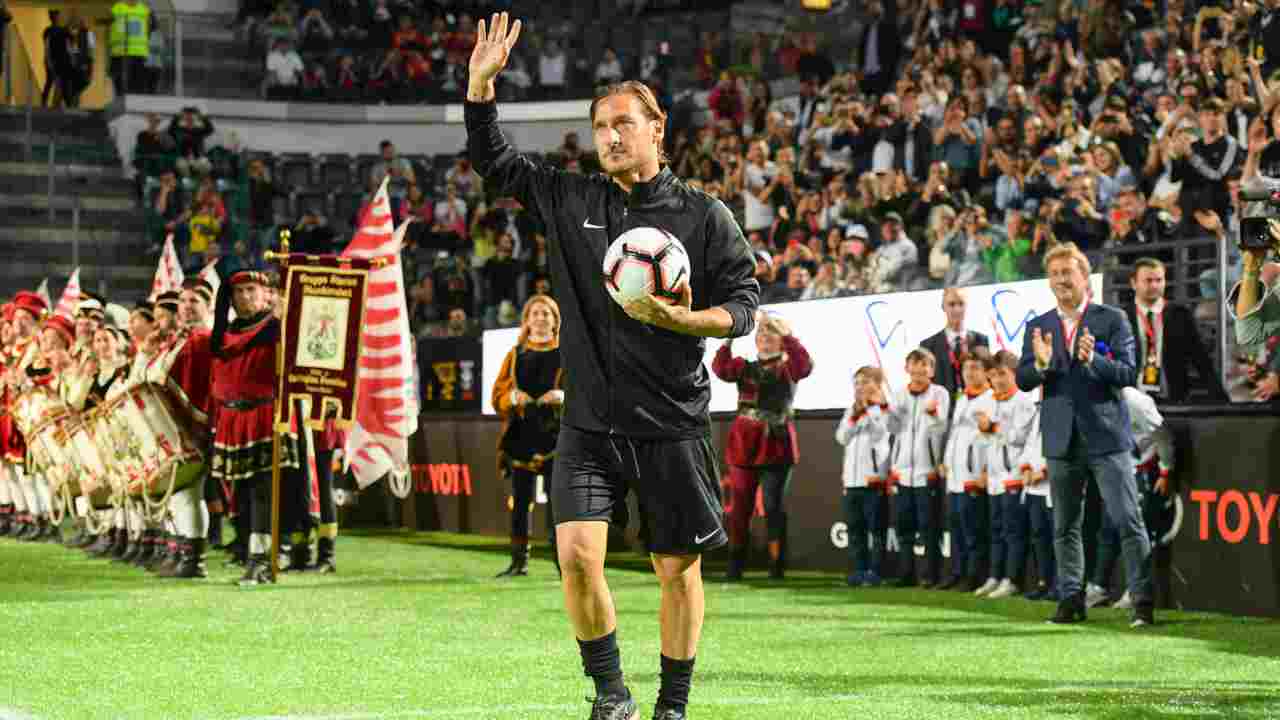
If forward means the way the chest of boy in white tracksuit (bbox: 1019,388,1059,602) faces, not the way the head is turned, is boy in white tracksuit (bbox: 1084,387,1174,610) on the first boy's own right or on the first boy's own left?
on the first boy's own left

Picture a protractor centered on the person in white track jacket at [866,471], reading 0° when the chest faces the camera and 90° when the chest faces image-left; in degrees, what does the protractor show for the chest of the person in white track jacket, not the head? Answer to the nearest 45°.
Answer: approximately 45°

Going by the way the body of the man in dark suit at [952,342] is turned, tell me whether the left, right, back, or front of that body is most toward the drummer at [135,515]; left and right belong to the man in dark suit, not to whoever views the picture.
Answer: right

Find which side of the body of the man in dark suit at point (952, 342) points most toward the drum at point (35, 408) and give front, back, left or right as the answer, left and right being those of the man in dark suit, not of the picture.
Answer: right

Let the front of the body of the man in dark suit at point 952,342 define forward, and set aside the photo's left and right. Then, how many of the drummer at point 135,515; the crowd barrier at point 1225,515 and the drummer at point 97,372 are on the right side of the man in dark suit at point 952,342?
2

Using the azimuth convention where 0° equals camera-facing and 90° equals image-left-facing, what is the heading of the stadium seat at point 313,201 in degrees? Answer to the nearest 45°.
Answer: approximately 0°

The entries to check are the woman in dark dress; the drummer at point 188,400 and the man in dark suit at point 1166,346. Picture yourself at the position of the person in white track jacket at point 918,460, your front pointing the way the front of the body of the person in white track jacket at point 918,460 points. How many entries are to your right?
2
